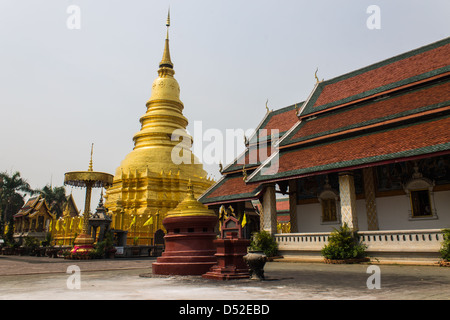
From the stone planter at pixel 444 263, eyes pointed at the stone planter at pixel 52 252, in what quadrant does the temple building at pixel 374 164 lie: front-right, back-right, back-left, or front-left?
front-right

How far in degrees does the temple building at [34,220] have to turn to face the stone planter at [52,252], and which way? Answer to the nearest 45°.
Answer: approximately 45° to its right

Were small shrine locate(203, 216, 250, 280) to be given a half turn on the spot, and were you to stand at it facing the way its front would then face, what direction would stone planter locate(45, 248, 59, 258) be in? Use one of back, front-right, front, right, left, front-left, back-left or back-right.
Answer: front-left

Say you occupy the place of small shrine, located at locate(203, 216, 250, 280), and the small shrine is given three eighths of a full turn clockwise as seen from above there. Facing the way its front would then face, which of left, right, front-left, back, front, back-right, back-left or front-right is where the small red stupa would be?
front

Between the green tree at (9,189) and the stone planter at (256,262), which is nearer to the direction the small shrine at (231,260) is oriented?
the stone planter

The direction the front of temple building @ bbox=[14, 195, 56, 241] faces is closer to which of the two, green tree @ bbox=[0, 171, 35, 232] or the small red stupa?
the small red stupa

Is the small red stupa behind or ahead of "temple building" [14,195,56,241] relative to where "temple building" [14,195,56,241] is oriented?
ahead

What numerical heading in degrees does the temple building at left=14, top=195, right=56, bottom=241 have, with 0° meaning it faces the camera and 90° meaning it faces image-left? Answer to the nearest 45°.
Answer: approximately 315°

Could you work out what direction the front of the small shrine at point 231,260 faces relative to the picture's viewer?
facing the viewer

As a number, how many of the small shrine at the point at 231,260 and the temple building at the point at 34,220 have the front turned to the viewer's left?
0

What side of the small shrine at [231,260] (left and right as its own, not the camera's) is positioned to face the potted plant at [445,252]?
left
